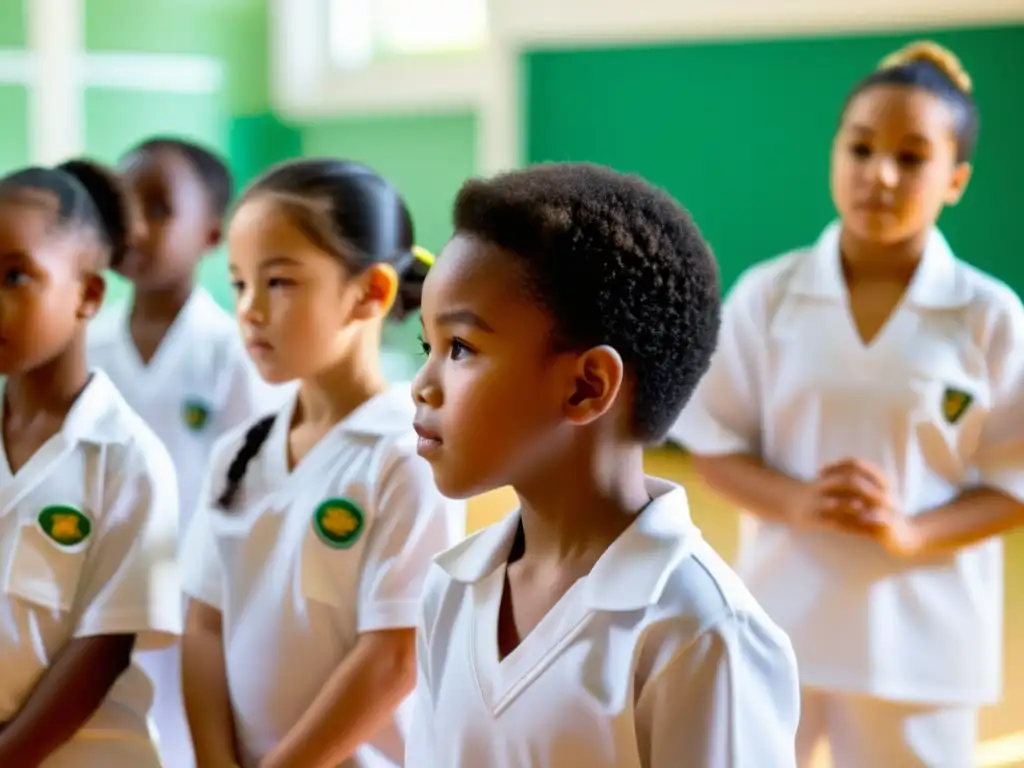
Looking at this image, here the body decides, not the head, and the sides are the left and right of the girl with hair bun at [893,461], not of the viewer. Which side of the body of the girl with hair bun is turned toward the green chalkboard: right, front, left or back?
back

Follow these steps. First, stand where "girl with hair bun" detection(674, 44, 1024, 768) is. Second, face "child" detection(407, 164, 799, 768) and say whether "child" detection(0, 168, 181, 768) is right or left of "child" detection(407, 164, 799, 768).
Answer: right

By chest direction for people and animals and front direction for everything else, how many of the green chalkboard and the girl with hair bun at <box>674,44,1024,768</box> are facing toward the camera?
2

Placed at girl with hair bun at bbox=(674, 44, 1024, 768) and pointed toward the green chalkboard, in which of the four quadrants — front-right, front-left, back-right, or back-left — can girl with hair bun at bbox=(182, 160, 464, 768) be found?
back-left

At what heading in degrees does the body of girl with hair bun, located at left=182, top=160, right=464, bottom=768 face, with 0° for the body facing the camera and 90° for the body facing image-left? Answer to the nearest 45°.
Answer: approximately 45°

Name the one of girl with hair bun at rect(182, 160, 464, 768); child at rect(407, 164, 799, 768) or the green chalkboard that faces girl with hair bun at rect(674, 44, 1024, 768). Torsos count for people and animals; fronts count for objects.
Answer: the green chalkboard

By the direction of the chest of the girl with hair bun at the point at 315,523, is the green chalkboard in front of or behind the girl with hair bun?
behind

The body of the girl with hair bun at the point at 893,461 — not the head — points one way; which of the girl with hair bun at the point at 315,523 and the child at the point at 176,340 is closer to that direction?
the girl with hair bun

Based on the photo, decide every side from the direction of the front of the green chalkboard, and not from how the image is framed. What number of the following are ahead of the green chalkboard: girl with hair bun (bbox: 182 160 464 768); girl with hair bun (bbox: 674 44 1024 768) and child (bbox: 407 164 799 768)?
3

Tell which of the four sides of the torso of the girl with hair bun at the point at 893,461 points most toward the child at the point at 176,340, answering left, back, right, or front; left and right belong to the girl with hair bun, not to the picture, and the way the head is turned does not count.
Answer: right

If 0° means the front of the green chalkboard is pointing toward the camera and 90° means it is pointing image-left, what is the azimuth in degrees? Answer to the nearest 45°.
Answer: approximately 0°
